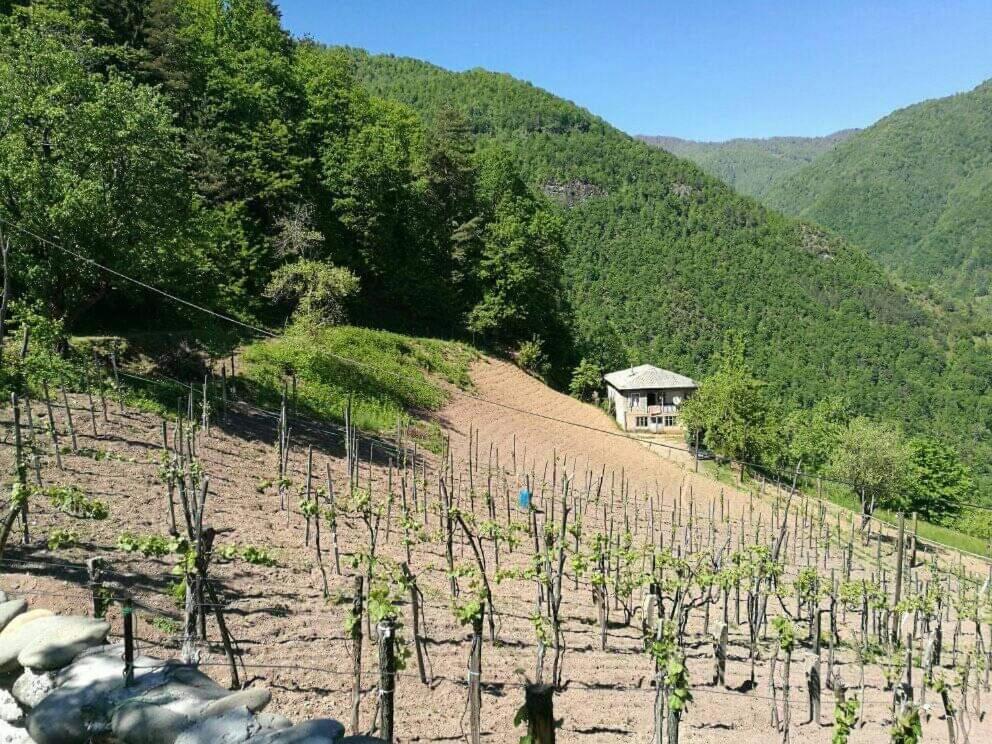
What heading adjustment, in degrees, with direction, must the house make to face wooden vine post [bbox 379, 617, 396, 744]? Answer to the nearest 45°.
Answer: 0° — it already faces it

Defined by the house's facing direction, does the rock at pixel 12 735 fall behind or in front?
in front

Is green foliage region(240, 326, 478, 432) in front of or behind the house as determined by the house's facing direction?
in front

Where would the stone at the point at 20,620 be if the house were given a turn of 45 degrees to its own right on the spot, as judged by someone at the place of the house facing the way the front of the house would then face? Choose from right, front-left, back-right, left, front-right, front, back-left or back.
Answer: front-left

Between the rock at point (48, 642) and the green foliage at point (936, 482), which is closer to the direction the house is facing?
the rock

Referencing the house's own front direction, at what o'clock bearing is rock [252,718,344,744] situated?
The rock is roughly at 12 o'clock from the house.

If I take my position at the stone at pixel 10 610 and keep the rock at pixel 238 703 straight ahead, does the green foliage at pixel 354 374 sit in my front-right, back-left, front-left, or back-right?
back-left

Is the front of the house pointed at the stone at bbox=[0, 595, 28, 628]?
yes

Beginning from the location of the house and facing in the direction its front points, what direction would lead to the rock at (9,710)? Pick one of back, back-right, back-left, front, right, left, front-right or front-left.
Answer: front

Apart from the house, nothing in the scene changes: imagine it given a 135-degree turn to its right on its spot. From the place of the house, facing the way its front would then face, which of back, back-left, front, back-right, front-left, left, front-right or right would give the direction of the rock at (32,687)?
back-left

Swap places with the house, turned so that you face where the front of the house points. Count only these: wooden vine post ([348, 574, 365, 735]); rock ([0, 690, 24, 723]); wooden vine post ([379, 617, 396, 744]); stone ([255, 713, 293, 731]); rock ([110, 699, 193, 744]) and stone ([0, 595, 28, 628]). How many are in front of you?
6

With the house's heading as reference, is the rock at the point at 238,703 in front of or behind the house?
in front

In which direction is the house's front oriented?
toward the camera

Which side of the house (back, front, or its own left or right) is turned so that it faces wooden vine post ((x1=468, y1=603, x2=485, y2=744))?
front

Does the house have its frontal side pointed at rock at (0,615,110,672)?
yes

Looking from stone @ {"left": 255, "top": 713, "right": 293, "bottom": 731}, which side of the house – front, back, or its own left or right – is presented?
front
